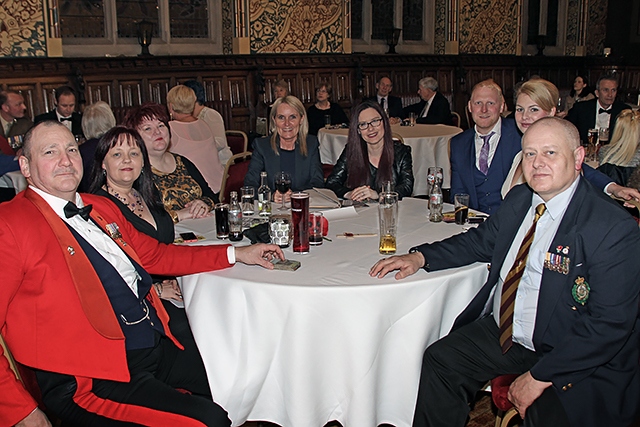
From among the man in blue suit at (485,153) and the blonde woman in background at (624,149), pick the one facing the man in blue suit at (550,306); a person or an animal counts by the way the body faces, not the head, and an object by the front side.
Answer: the man in blue suit at (485,153)

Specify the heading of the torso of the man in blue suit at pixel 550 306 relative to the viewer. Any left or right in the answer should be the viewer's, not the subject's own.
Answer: facing the viewer and to the left of the viewer

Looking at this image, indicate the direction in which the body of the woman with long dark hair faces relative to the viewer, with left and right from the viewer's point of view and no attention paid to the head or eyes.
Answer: facing the viewer

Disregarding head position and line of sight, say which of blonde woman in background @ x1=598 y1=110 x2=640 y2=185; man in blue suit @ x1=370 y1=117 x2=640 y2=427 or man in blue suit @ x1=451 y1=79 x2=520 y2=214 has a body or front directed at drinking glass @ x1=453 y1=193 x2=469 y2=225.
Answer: man in blue suit @ x1=451 y1=79 x2=520 y2=214

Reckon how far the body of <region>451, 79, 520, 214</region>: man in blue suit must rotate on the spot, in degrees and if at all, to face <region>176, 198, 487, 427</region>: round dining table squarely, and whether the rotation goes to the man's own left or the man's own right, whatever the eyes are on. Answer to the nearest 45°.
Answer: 0° — they already face it

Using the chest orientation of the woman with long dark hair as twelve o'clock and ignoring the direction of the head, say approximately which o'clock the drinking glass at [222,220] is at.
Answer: The drinking glass is roughly at 1 o'clock from the woman with long dark hair.

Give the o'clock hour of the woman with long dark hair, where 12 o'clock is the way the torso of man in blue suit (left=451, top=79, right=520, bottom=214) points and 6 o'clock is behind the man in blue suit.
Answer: The woman with long dark hair is roughly at 3 o'clock from the man in blue suit.

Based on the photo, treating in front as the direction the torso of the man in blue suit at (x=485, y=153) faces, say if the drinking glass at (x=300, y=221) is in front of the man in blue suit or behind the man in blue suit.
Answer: in front

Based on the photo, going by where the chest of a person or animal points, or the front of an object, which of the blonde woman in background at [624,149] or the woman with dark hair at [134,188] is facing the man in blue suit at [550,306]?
the woman with dark hair

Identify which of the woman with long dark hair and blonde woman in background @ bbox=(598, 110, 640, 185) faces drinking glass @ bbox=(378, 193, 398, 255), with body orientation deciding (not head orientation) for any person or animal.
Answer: the woman with long dark hair

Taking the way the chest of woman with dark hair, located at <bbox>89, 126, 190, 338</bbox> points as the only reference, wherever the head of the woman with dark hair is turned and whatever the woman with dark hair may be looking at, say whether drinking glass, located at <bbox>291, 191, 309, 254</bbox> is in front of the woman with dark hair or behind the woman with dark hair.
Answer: in front
